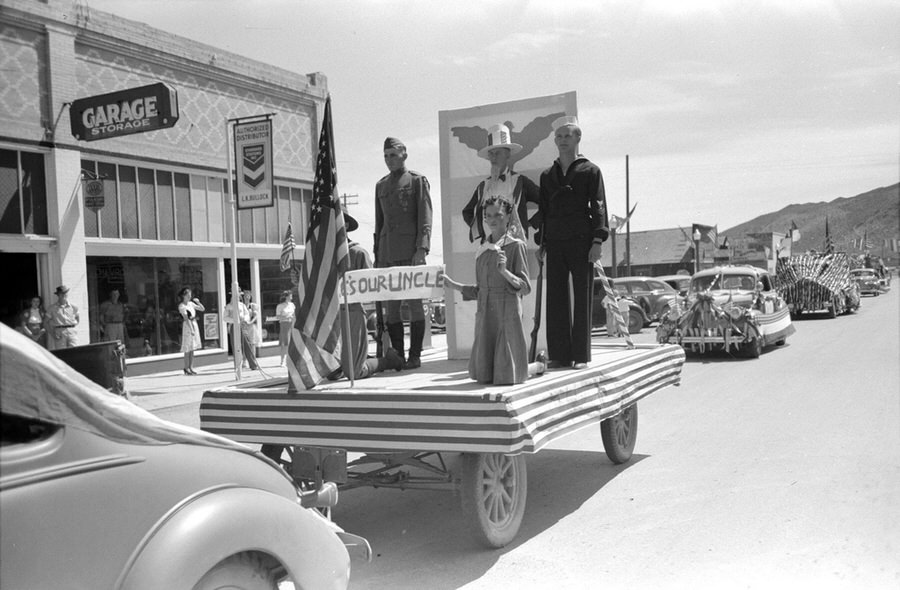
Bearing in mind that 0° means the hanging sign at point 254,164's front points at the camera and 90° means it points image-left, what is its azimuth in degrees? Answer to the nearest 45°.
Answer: approximately 0°

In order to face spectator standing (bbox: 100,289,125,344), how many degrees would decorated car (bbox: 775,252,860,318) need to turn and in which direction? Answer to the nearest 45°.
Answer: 0° — it already faces them

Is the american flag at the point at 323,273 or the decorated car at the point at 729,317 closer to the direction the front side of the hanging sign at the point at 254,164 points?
the american flag

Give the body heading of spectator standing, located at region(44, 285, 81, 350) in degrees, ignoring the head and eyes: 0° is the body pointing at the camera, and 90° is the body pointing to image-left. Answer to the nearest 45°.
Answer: approximately 315°

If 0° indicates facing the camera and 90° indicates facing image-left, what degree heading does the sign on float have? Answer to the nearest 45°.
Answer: approximately 0°

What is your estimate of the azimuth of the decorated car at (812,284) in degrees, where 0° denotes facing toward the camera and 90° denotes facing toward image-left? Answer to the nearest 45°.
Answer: approximately 45°

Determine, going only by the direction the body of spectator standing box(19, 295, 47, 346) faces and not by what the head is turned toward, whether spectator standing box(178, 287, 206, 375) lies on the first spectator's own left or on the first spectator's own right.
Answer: on the first spectator's own left

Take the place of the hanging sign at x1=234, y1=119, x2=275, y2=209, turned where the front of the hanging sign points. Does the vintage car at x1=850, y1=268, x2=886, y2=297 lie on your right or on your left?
on your left
